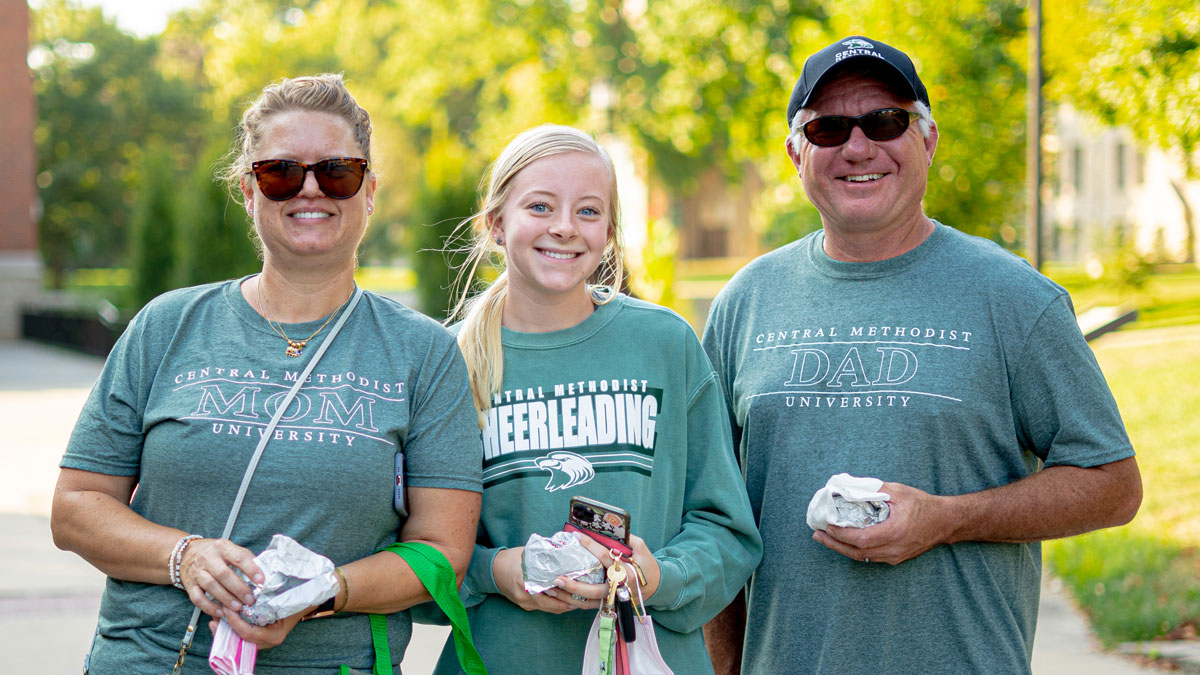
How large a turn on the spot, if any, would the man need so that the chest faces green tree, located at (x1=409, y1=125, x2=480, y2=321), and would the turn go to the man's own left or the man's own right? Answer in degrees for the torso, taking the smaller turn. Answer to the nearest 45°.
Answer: approximately 135° to the man's own right

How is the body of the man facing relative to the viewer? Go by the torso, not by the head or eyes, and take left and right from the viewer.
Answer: facing the viewer

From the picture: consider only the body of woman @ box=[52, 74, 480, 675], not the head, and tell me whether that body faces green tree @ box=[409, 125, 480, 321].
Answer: no

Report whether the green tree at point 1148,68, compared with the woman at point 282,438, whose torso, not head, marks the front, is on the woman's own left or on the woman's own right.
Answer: on the woman's own left

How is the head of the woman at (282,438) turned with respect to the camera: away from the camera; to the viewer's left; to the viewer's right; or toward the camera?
toward the camera

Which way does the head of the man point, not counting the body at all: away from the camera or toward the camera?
toward the camera

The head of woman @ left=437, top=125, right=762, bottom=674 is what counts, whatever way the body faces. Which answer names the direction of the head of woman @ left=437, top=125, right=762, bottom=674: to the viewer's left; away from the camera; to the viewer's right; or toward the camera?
toward the camera

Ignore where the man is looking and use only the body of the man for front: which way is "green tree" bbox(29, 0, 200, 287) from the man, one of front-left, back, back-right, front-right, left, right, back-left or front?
back-right

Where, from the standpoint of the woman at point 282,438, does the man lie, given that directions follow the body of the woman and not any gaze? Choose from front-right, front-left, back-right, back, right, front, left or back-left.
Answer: left

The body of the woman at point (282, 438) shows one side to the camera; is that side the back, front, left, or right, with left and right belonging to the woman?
front

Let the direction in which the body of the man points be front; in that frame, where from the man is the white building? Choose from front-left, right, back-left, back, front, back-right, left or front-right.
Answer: back

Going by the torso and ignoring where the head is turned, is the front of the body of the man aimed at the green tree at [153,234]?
no

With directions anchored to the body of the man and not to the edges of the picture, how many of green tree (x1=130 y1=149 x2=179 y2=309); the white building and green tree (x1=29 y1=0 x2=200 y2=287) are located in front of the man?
0

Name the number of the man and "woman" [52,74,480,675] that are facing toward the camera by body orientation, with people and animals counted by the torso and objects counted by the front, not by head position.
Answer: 2

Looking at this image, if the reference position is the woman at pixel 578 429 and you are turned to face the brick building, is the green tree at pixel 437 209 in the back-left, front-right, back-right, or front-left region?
front-right

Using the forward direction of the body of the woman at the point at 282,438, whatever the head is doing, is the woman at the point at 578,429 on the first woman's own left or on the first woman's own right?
on the first woman's own left

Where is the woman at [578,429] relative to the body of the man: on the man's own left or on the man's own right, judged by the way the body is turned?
on the man's own right

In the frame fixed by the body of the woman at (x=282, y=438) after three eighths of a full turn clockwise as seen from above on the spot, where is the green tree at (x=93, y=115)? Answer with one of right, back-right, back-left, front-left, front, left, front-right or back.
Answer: front-right

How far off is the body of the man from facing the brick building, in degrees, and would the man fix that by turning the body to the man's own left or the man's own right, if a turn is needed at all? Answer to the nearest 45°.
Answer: approximately 135° to the man's own right

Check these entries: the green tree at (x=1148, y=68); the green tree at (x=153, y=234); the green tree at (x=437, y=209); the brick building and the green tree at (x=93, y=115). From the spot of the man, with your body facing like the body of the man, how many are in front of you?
0
